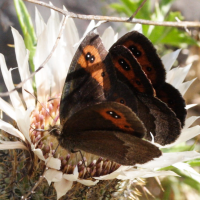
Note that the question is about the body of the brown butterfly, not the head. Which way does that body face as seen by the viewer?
to the viewer's left
